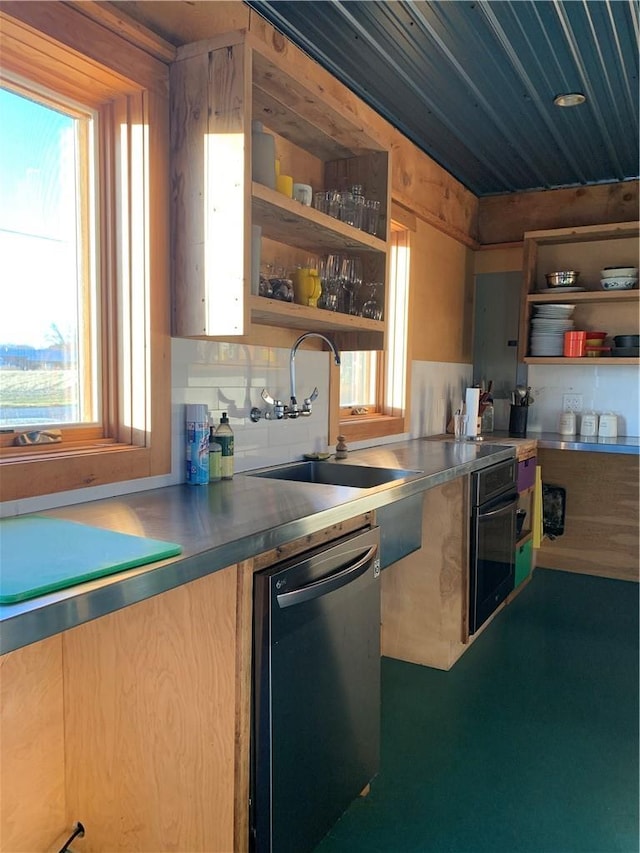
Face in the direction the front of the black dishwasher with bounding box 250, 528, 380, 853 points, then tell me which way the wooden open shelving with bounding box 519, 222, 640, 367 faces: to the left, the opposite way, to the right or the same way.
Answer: to the right

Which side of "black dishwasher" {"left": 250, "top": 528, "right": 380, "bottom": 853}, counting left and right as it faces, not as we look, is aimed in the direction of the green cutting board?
right

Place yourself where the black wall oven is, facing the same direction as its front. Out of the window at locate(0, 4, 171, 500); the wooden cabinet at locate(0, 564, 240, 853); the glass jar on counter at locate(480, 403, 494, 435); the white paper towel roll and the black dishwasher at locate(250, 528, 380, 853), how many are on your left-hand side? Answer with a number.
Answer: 2

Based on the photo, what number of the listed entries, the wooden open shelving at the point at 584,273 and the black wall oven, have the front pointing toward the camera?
1

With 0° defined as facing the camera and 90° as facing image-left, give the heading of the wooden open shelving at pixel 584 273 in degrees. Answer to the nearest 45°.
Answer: approximately 0°
